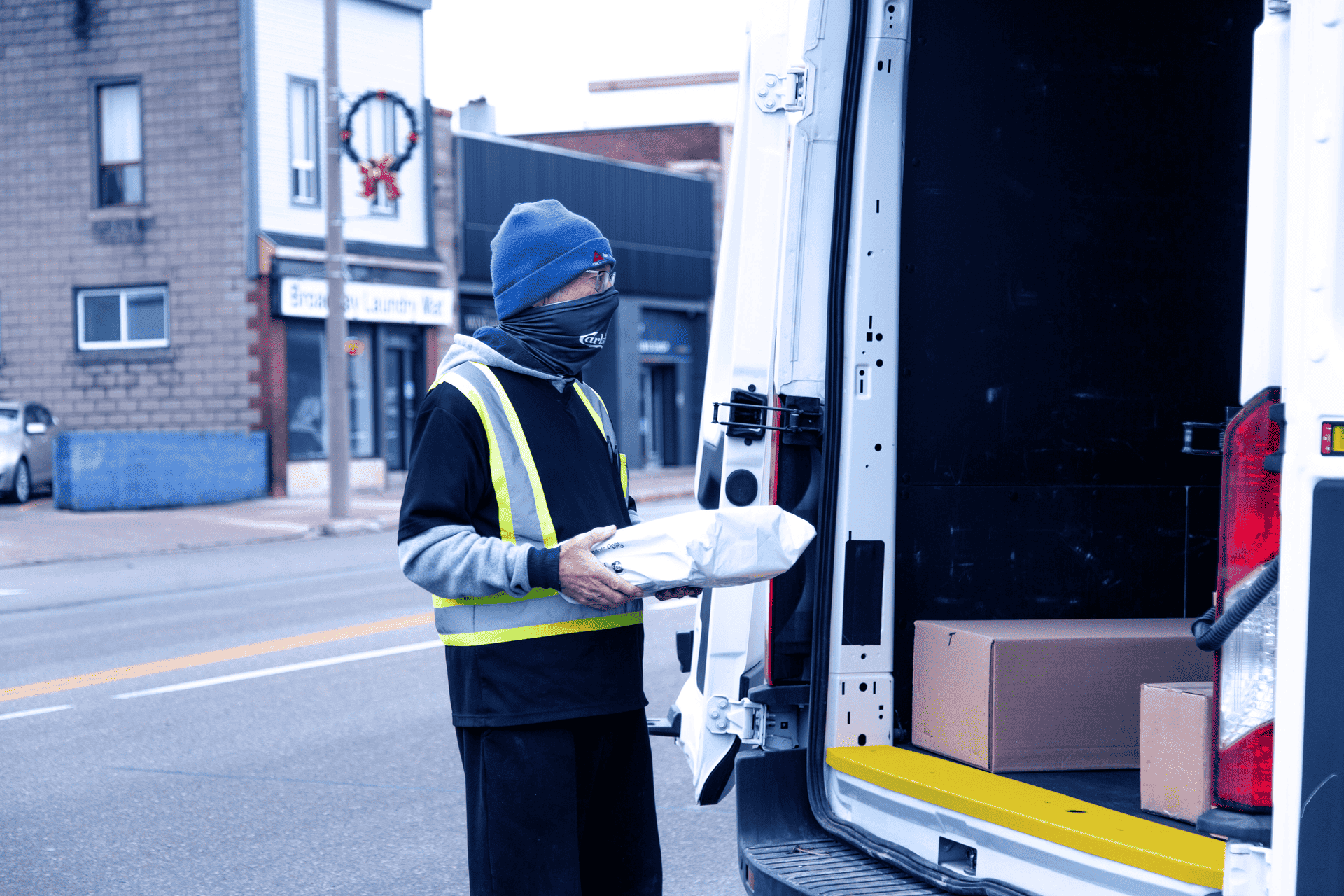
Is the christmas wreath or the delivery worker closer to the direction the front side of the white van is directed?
the christmas wreath

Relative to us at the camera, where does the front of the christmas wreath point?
facing the viewer

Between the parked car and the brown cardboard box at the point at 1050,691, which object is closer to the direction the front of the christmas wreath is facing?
the brown cardboard box

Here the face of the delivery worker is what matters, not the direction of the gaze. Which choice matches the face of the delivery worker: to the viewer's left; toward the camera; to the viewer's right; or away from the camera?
to the viewer's right

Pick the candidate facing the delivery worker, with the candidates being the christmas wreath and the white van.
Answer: the christmas wreath

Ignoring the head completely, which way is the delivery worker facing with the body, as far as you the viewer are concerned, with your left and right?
facing the viewer and to the right of the viewer

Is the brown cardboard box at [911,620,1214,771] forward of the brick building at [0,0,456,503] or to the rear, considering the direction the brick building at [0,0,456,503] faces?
forward

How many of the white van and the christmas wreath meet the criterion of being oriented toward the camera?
1

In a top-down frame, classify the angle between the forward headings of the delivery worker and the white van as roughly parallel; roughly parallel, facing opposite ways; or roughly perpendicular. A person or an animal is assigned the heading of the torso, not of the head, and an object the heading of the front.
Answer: roughly perpendicular

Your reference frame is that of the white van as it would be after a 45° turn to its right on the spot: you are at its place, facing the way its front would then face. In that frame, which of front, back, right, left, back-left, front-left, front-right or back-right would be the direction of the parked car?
back-left

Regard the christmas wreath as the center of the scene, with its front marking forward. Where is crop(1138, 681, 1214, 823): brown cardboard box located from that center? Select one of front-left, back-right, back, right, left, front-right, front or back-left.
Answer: front

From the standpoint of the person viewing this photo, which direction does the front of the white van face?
facing away from the viewer and to the right of the viewer
